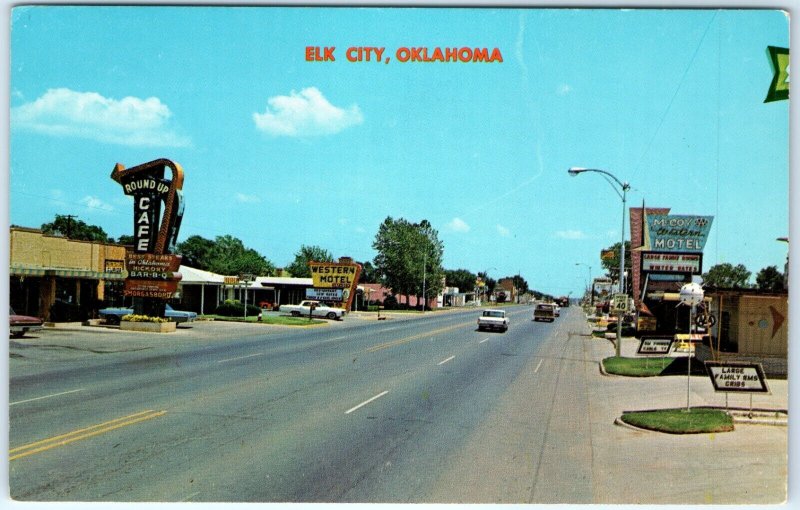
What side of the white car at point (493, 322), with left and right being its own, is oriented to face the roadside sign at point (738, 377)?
back

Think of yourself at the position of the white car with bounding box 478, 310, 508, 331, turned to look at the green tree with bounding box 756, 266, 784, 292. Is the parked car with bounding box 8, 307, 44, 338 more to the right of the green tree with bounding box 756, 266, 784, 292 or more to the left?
right

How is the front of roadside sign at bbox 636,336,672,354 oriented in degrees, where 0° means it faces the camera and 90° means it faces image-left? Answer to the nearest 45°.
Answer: approximately 0°

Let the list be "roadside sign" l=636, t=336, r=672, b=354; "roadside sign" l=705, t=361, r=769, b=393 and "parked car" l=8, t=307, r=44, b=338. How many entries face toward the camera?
2

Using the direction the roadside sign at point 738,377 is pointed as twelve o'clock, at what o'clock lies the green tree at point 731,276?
The green tree is roughly at 6 o'clock from the roadside sign.

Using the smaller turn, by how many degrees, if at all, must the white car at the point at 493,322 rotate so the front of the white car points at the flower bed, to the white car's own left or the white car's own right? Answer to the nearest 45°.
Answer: approximately 135° to the white car's own left

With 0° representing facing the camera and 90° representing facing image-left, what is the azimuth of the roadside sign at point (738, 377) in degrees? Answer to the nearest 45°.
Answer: approximately 0°

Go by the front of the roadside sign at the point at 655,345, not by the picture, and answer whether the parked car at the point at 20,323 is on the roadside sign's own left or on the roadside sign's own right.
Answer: on the roadside sign's own right

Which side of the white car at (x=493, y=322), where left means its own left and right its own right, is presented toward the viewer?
back

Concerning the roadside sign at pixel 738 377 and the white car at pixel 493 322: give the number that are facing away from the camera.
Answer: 1
